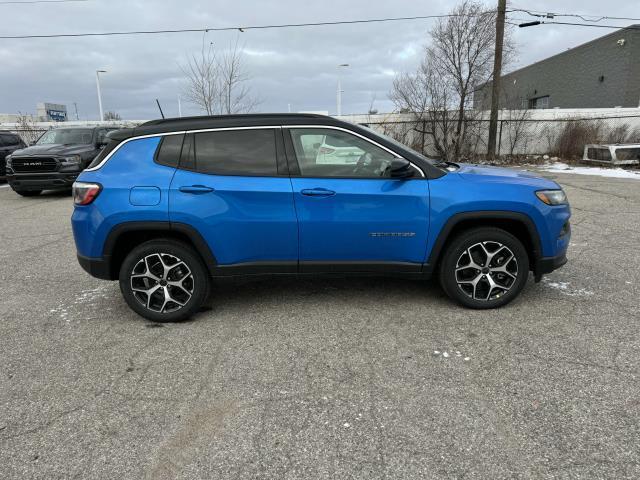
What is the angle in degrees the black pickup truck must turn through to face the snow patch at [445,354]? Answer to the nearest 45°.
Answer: approximately 45° to its left

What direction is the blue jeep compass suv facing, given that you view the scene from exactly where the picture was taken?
facing to the right of the viewer

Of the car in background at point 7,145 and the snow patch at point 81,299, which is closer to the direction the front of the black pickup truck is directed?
the snow patch

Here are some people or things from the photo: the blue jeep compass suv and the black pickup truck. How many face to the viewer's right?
1

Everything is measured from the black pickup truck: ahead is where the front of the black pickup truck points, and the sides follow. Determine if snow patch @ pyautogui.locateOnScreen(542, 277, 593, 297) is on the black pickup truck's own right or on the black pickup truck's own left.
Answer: on the black pickup truck's own left

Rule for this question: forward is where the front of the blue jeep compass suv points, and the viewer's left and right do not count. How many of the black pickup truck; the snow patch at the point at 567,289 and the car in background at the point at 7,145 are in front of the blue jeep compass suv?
1

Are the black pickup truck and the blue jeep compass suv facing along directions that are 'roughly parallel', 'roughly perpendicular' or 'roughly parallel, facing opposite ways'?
roughly perpendicular

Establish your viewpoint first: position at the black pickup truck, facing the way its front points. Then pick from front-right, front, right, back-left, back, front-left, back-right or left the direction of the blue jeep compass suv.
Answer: front-left

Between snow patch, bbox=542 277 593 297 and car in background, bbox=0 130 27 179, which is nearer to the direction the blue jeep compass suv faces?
the snow patch

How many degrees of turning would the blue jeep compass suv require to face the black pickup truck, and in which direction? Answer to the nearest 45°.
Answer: approximately 135° to its left

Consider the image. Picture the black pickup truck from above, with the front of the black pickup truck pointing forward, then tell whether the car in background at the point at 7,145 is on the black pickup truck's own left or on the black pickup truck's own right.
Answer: on the black pickup truck's own right

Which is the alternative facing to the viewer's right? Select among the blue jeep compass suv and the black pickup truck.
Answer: the blue jeep compass suv

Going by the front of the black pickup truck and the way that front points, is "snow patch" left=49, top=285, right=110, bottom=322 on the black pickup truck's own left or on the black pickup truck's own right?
on the black pickup truck's own left

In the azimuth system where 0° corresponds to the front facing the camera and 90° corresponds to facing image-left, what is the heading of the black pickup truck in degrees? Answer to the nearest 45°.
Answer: approximately 45°

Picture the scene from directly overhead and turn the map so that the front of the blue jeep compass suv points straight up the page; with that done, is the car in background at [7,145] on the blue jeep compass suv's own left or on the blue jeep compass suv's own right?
on the blue jeep compass suv's own left
